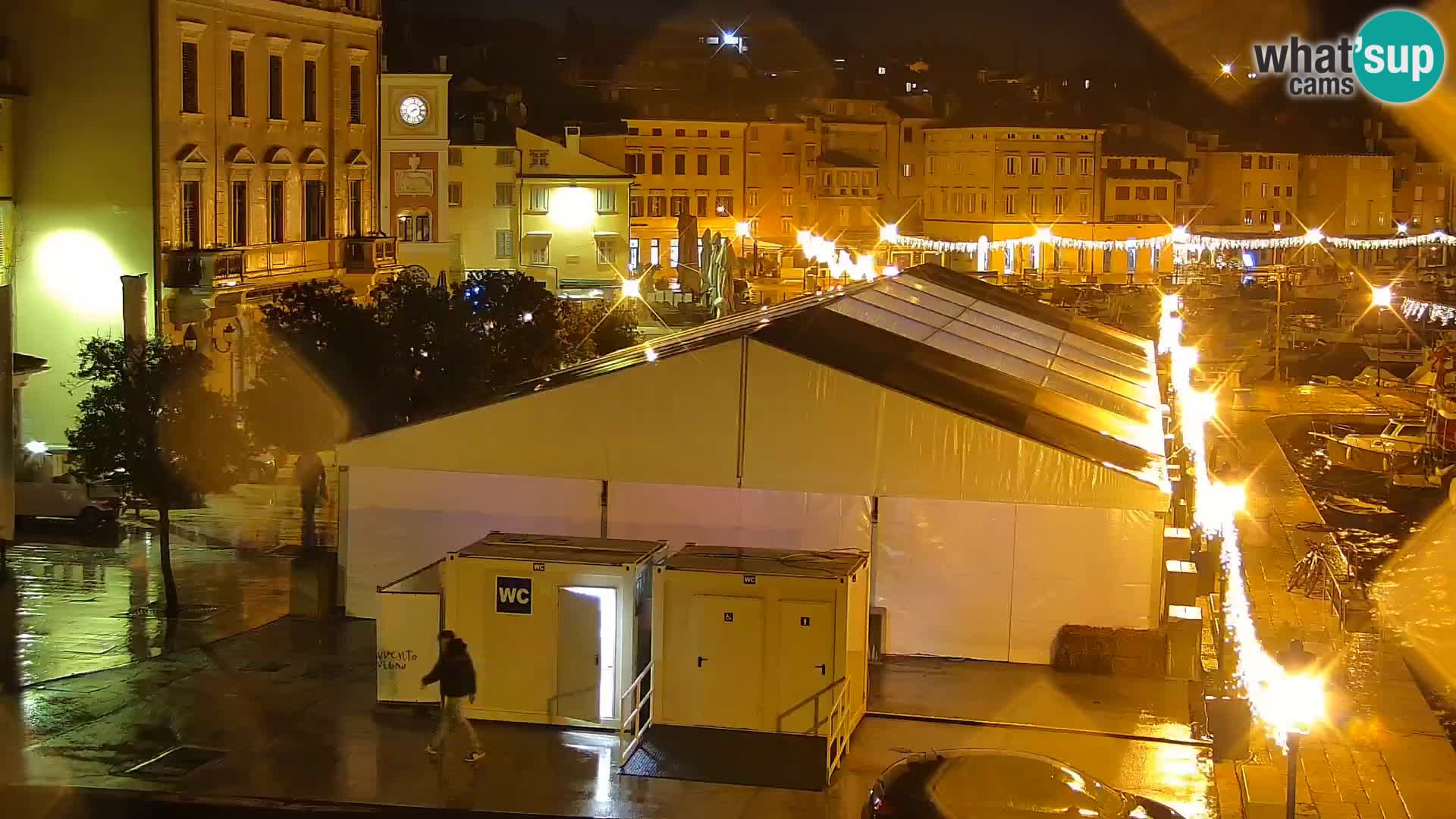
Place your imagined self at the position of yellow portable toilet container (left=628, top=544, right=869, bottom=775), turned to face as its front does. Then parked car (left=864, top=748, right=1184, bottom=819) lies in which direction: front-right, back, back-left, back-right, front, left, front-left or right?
front-left

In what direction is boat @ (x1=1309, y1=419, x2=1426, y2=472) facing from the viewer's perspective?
to the viewer's left

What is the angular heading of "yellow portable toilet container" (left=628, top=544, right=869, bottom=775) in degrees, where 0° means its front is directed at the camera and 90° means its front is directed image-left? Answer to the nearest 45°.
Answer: approximately 0°

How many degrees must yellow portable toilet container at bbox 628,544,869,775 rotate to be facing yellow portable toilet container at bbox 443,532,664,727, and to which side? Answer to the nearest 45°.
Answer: approximately 90° to its right

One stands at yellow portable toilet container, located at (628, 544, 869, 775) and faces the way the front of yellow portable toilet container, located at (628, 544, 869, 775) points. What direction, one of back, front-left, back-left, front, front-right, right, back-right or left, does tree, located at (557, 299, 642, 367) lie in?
back

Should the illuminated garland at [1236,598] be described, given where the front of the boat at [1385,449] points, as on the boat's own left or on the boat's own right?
on the boat's own left

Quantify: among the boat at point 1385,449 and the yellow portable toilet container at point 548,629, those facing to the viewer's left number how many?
1

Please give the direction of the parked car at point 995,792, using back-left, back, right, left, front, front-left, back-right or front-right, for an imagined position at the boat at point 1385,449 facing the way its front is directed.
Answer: left

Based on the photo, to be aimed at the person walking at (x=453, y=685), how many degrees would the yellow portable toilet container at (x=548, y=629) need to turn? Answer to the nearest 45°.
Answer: approximately 45° to its right

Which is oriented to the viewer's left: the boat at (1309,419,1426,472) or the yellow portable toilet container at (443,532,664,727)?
the boat

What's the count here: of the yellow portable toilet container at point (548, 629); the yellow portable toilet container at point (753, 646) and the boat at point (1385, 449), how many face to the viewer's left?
1

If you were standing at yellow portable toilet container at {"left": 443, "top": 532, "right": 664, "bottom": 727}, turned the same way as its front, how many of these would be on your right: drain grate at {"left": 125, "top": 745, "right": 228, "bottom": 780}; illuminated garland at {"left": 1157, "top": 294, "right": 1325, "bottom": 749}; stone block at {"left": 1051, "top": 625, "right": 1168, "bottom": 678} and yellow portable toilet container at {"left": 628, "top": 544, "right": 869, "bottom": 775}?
1

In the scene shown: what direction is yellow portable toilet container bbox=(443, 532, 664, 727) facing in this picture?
toward the camera
